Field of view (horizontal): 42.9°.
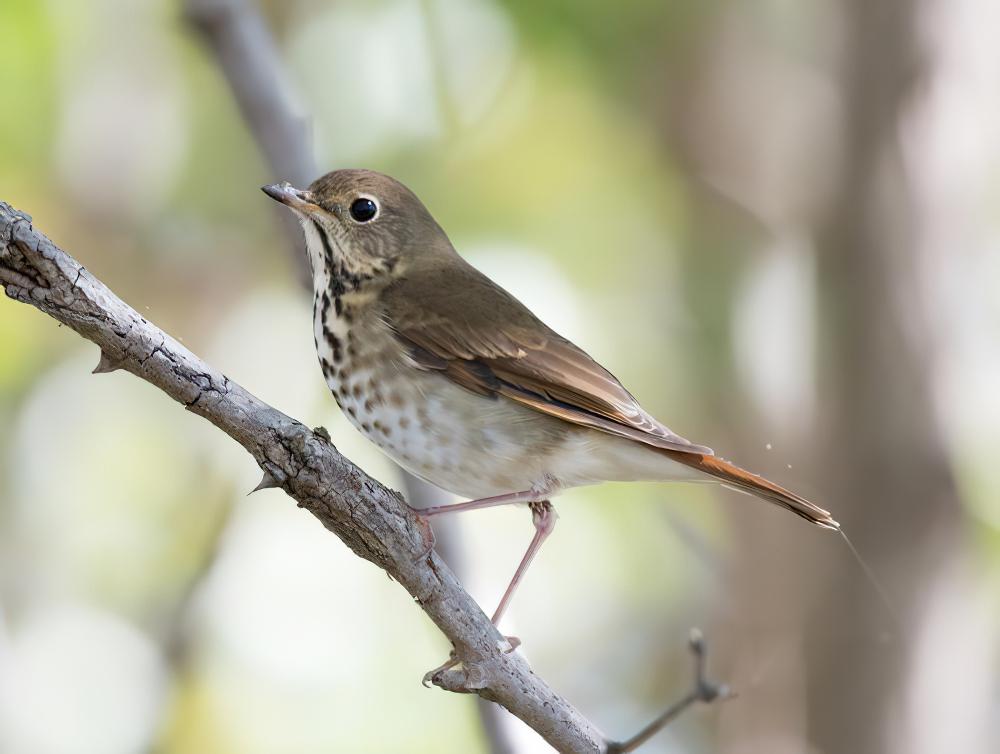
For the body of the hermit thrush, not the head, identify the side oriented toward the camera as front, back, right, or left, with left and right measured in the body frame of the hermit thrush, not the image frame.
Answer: left
